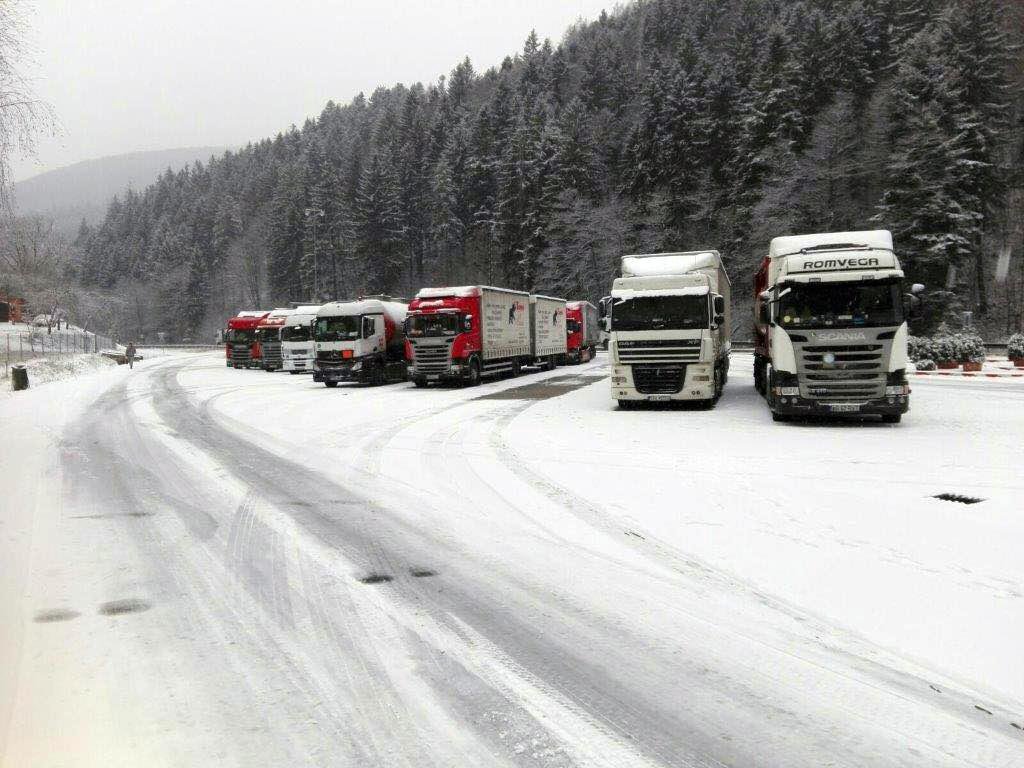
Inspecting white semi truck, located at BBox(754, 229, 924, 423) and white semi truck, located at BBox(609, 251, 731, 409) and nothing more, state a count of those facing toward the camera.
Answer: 2

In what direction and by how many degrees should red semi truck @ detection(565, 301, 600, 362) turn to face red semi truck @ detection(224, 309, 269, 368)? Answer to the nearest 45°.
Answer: approximately 45° to its right

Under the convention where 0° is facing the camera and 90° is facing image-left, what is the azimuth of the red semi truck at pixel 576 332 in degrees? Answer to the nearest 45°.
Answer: approximately 45°

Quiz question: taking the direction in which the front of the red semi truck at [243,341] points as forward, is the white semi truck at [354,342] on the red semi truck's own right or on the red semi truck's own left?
on the red semi truck's own left

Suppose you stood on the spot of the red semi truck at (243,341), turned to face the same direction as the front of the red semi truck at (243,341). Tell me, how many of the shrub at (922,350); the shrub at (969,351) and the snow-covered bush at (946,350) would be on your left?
3

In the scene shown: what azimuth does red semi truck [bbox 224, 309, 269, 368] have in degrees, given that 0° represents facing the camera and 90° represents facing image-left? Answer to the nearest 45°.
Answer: approximately 45°

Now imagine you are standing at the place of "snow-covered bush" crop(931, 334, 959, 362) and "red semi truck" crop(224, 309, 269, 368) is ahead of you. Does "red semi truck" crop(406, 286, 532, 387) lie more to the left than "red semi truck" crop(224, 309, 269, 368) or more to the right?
left

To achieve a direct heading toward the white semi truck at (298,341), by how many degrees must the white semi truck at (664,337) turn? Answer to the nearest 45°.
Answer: approximately 135° to its right

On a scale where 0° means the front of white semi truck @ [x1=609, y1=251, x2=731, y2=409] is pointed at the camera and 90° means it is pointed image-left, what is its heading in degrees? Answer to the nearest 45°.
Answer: approximately 0°

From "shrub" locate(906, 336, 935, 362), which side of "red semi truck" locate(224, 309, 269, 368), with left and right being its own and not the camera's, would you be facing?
left

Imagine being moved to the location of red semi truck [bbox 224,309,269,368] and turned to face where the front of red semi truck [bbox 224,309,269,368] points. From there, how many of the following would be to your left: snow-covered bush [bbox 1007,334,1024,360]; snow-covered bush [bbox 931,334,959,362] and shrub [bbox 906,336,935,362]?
3

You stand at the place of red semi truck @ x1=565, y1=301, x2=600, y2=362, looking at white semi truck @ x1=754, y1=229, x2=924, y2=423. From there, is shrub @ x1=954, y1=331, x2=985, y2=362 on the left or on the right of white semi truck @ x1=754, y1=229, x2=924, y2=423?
left
